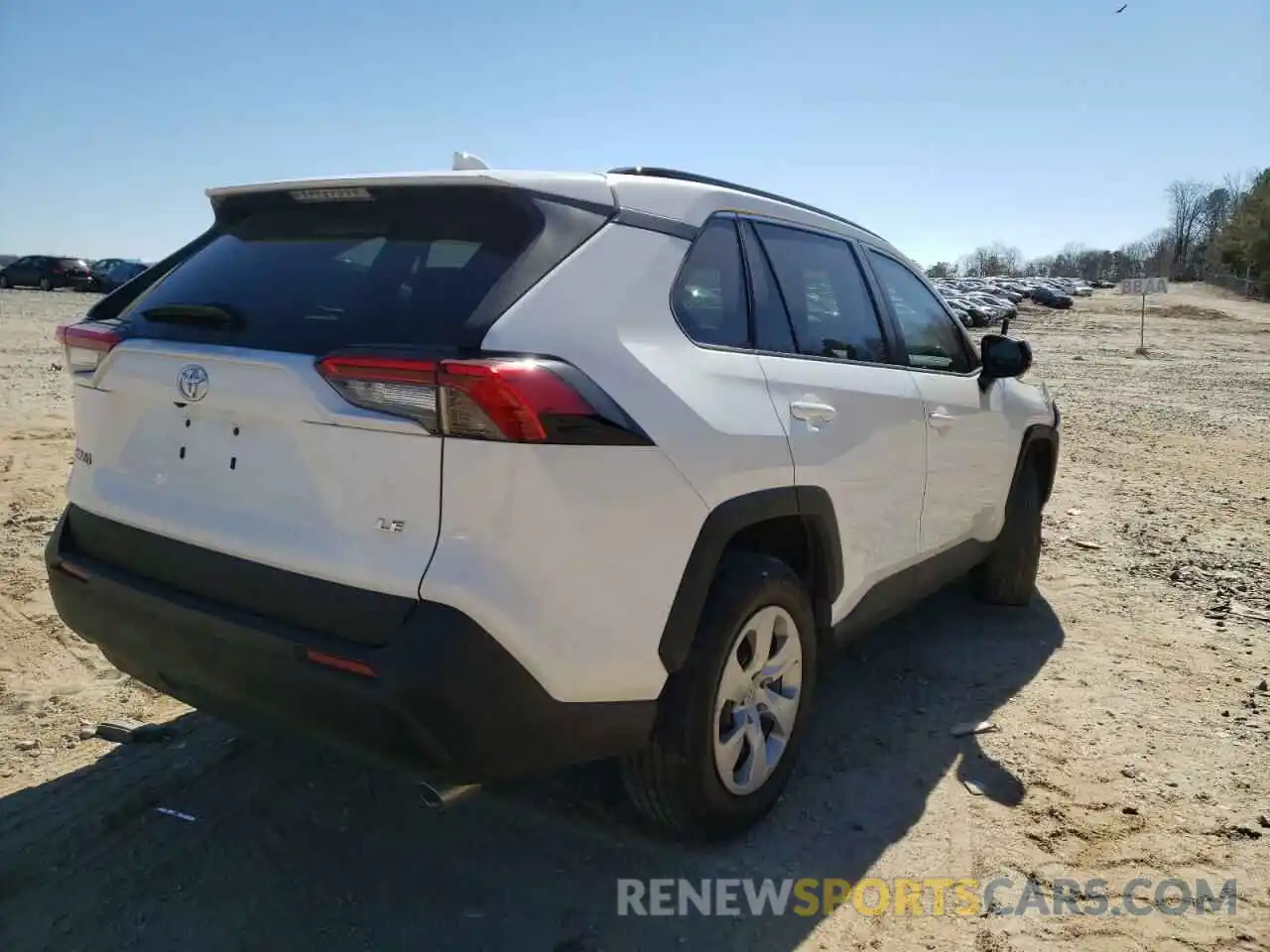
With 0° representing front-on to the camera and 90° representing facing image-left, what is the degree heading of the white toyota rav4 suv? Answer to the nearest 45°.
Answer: approximately 225°

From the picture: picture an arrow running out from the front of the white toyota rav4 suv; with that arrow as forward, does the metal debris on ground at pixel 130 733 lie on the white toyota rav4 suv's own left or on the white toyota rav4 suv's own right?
on the white toyota rav4 suv's own left
